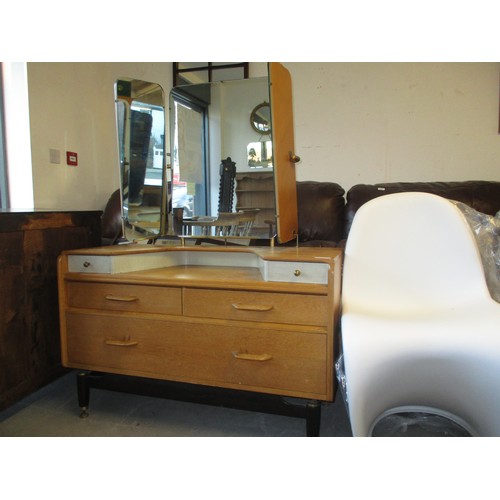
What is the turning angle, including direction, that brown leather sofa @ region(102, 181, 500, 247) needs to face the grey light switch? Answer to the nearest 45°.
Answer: approximately 90° to its right

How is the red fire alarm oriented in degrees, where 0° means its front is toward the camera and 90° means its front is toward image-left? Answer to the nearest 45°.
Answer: approximately 315°

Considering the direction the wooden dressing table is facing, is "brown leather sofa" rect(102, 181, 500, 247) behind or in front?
behind

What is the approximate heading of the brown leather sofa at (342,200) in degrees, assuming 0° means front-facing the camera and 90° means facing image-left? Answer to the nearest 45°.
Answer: approximately 0°

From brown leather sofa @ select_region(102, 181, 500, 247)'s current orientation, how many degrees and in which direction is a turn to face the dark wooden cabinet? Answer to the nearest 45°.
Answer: approximately 45° to its right
